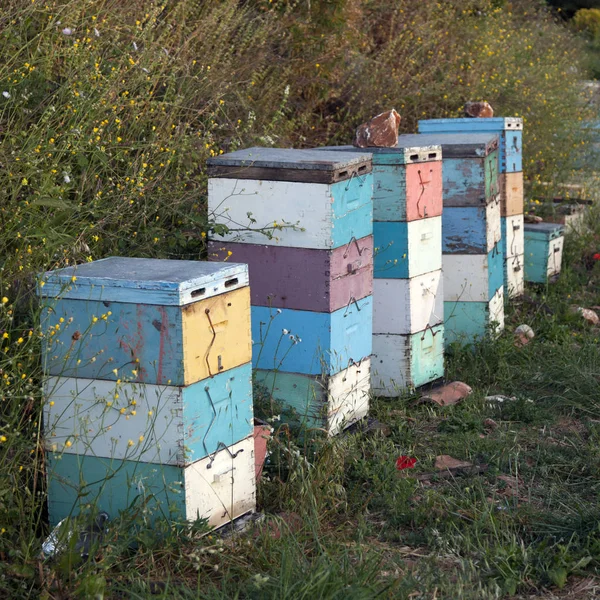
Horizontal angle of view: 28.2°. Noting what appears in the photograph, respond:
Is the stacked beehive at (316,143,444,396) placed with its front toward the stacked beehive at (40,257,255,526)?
no

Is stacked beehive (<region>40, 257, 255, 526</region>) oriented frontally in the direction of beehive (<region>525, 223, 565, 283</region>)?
no

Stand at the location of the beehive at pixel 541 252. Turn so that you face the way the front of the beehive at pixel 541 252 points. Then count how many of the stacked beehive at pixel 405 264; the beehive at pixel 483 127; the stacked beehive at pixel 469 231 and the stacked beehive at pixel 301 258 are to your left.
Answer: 0

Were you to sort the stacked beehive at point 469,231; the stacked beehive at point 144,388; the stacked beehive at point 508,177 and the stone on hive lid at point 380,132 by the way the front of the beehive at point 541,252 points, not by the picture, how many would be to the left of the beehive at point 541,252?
0

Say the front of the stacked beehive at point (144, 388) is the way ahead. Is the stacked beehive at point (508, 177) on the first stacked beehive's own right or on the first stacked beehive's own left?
on the first stacked beehive's own left

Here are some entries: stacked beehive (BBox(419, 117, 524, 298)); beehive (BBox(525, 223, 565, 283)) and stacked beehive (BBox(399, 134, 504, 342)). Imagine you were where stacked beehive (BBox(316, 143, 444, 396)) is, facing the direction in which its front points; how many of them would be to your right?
0

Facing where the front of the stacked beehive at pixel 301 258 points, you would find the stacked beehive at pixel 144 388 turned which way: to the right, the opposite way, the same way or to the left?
the same way

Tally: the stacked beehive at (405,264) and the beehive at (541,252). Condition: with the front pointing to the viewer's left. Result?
0

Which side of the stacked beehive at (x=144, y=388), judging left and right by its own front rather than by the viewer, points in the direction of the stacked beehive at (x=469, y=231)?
left

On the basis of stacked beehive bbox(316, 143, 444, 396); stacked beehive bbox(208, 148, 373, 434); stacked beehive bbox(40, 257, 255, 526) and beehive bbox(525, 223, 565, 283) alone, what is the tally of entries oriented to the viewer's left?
0

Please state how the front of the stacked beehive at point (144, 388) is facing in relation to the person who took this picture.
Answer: facing the viewer and to the right of the viewer

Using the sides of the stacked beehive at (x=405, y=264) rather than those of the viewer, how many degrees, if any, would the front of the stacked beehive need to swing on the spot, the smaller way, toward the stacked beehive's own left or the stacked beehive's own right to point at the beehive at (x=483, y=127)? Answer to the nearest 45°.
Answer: approximately 135° to the stacked beehive's own left

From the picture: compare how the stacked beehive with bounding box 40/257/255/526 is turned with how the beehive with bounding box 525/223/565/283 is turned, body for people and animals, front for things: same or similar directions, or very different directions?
same or similar directions

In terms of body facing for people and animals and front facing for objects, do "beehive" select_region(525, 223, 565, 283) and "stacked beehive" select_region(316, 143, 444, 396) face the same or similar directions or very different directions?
same or similar directions

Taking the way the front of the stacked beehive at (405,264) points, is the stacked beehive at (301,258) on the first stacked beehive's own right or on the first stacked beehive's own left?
on the first stacked beehive's own right

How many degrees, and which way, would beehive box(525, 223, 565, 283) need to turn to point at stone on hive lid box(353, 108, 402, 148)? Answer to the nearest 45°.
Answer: approximately 45° to its right

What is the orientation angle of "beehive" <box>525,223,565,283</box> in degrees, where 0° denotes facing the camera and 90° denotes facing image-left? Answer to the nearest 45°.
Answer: approximately 315°

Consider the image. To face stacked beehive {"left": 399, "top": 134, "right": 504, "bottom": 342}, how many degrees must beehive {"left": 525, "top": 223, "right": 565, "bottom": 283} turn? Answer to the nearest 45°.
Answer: approximately 45° to its right
